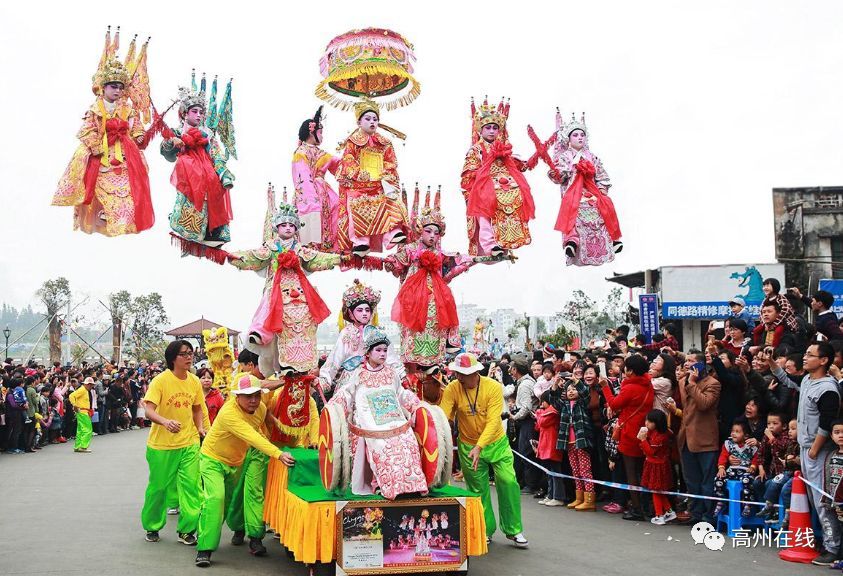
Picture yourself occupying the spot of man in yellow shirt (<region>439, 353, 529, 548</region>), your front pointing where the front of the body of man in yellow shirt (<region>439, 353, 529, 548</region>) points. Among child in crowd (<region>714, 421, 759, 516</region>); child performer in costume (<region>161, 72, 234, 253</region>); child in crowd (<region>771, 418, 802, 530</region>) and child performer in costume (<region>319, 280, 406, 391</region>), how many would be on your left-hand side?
2

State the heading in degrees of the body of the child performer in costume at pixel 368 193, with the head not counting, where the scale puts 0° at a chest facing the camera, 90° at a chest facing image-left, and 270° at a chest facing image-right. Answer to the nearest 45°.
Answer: approximately 0°

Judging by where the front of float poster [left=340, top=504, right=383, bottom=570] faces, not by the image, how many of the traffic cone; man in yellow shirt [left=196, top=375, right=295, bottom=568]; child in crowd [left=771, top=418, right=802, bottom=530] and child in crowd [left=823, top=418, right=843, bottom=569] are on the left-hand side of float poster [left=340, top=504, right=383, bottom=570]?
3

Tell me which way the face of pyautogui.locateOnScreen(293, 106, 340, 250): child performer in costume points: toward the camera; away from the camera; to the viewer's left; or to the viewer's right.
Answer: to the viewer's right

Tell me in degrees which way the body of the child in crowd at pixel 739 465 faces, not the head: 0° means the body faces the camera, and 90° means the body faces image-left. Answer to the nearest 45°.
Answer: approximately 45°

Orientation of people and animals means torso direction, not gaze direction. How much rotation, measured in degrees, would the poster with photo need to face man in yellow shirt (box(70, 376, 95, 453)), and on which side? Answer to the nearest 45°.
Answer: approximately 135° to its right

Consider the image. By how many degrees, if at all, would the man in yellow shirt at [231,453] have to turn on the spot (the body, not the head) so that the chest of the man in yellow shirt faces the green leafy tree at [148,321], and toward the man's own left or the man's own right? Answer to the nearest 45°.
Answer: approximately 135° to the man's own left

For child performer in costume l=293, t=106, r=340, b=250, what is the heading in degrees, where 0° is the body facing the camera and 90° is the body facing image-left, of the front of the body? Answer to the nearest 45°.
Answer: approximately 315°
